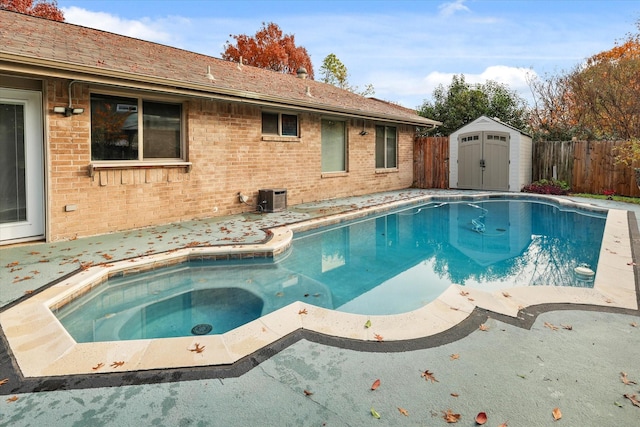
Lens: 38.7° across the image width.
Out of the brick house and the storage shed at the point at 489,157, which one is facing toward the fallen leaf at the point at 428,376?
the storage shed

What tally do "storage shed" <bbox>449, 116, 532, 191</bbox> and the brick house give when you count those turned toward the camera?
1

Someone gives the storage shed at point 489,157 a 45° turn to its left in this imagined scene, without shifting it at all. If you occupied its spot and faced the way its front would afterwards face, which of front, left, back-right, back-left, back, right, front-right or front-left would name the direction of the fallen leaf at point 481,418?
front-right

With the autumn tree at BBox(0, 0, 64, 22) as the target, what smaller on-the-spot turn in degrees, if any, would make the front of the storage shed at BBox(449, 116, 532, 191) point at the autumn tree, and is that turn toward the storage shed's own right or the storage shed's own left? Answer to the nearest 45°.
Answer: approximately 90° to the storage shed's own right

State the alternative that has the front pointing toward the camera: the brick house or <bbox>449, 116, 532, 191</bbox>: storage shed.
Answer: the storage shed

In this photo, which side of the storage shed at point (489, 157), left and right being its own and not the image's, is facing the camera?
front

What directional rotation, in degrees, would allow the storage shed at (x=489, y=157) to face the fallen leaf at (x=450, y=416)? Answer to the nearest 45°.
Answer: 0° — it already faces it
